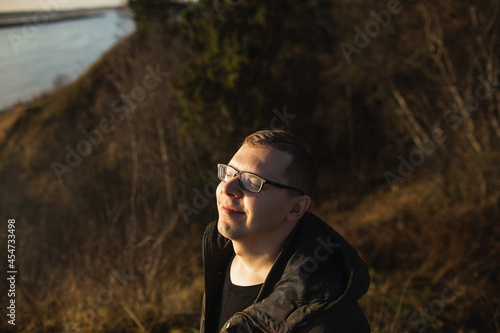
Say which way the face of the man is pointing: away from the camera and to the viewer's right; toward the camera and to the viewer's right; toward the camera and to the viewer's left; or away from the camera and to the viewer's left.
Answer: toward the camera and to the viewer's left

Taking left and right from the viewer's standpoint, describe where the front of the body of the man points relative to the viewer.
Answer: facing the viewer and to the left of the viewer
